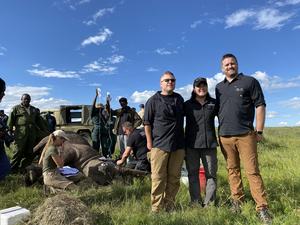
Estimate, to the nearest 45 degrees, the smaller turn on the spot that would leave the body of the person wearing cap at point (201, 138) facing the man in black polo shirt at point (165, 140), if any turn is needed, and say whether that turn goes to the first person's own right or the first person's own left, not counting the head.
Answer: approximately 90° to the first person's own right

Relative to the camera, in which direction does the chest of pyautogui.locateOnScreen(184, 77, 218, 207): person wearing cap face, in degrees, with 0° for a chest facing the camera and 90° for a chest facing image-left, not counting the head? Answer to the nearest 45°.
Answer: approximately 0°

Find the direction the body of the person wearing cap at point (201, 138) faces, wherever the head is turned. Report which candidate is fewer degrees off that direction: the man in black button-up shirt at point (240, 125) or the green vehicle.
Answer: the man in black button-up shirt

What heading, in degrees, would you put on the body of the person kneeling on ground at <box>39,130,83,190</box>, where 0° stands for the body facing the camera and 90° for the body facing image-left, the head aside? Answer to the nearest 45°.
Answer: approximately 270°

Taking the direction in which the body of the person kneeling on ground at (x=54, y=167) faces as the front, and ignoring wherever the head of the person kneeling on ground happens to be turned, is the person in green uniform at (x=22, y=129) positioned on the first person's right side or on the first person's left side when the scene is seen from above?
on the first person's left side

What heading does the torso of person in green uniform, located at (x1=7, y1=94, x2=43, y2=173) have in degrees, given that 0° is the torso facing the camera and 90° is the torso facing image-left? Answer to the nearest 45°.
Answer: approximately 0°
